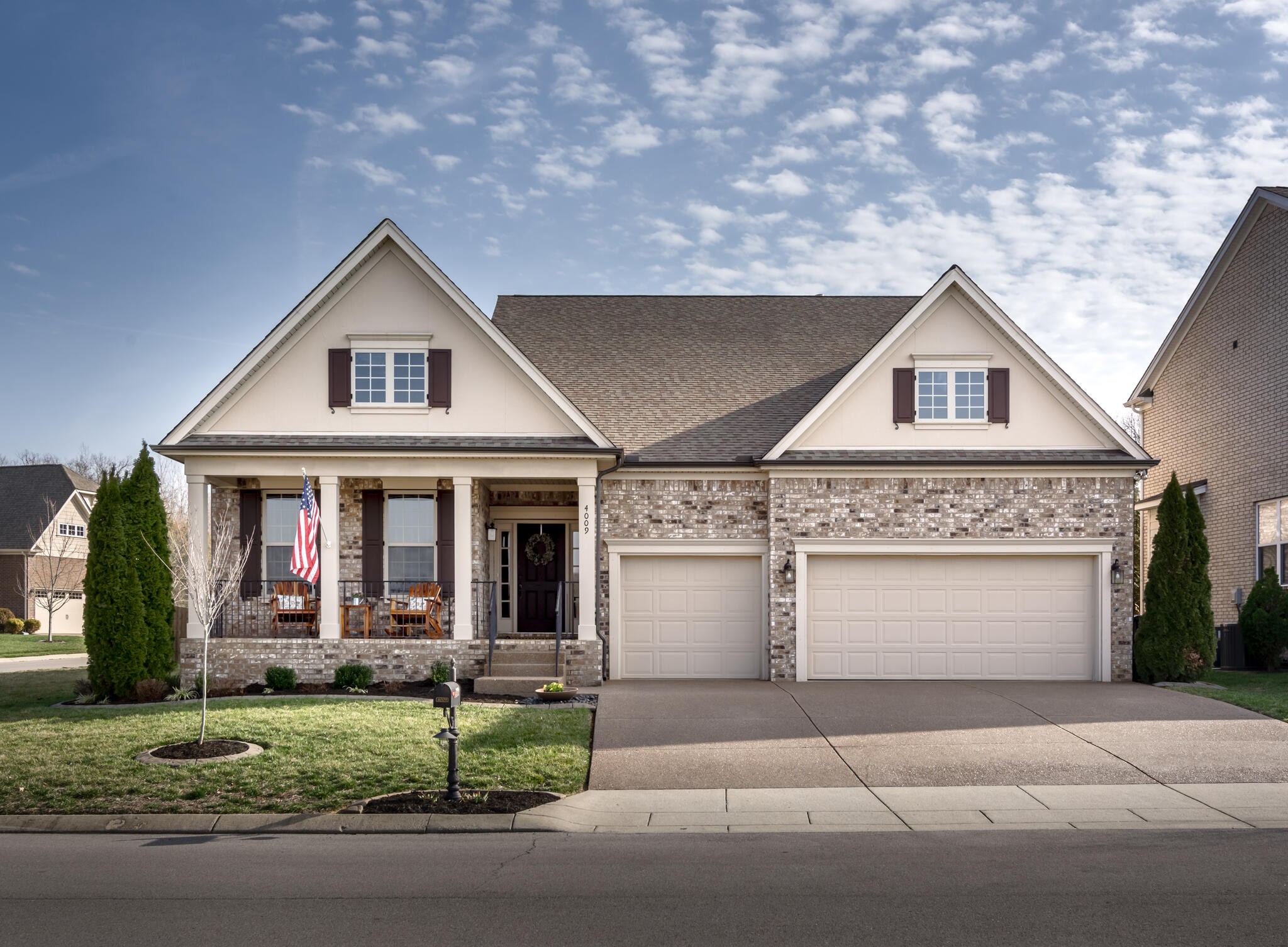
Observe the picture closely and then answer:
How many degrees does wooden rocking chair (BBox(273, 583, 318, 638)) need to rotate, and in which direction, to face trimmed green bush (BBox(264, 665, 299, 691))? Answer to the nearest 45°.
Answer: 0° — it already faces it

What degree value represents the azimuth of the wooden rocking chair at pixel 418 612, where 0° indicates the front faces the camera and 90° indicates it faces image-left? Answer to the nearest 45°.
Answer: approximately 45°

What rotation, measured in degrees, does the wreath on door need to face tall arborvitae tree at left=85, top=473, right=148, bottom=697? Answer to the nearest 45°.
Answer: approximately 45° to its right

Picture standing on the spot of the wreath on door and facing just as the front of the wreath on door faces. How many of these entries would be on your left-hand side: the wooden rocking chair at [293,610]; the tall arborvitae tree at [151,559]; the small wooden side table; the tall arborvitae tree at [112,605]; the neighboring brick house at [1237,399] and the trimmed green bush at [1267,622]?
2

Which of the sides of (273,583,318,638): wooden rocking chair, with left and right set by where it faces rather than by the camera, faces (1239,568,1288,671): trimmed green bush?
left

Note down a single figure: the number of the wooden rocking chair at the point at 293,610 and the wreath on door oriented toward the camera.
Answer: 2

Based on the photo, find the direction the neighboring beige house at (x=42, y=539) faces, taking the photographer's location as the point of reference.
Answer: facing the viewer and to the right of the viewer

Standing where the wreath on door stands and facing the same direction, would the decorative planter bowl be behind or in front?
in front

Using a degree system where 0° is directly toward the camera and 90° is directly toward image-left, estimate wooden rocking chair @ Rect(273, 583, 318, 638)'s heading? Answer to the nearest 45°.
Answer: approximately 0°

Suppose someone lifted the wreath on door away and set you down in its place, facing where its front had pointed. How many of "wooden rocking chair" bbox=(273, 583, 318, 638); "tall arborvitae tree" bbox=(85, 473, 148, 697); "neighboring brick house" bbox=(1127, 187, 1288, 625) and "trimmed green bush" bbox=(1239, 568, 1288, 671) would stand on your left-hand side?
2
